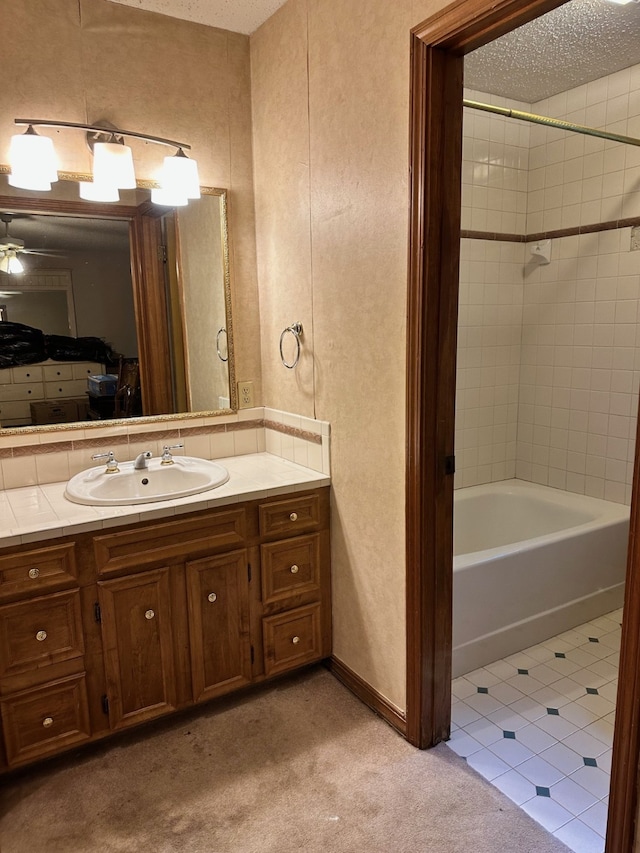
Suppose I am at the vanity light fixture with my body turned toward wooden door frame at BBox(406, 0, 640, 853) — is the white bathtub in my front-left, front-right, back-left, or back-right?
front-left

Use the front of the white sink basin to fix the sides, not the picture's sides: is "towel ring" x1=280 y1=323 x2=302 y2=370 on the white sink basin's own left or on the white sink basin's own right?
on the white sink basin's own left

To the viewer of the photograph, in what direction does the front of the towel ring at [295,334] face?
facing the viewer and to the left of the viewer

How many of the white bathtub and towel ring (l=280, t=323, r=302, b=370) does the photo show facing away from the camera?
0

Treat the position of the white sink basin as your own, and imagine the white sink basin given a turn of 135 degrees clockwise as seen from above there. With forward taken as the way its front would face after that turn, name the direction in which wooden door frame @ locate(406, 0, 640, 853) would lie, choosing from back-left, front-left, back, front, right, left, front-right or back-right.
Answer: back

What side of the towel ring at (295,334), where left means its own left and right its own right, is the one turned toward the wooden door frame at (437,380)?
left

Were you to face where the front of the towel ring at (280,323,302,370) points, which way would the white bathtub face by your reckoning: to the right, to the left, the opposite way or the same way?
to the left

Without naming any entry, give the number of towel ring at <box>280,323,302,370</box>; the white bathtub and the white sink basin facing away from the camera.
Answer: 0

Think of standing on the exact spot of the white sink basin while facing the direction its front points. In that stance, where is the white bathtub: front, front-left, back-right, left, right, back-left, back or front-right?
left

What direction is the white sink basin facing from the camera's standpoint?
toward the camera

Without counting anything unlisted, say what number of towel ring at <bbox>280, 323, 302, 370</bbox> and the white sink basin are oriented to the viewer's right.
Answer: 0
